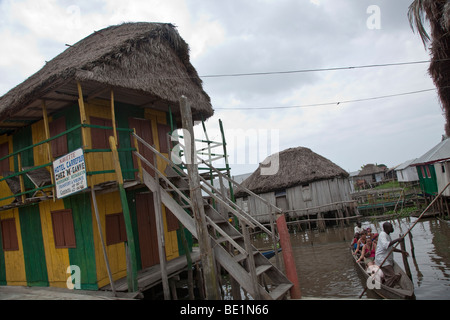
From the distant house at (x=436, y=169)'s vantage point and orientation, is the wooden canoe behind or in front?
in front

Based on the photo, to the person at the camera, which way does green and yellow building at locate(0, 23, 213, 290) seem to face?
facing the viewer and to the right of the viewer

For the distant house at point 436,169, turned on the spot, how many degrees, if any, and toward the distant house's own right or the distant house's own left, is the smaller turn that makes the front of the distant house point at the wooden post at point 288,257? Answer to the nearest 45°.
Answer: approximately 45° to the distant house's own left

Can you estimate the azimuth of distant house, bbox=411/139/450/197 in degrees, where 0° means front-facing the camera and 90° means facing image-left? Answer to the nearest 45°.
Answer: approximately 45°
